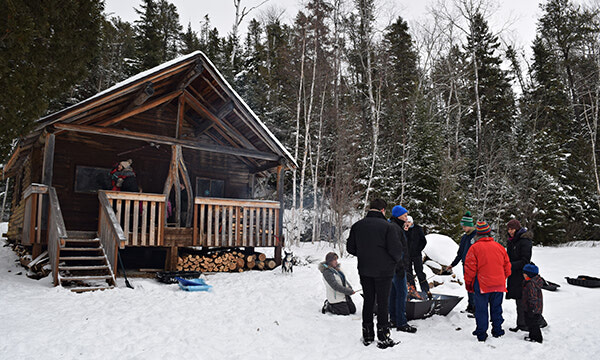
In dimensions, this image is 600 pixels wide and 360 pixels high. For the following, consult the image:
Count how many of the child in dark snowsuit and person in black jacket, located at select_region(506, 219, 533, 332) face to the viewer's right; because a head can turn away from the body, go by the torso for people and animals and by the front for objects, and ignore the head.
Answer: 0

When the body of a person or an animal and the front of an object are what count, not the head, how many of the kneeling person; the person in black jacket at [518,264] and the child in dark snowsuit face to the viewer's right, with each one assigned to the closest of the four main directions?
1

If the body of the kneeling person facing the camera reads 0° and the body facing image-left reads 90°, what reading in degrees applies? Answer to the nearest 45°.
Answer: approximately 270°

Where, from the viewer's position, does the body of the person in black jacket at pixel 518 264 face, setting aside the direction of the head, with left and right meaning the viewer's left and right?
facing to the left of the viewer

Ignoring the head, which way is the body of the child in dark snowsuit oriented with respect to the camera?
to the viewer's left

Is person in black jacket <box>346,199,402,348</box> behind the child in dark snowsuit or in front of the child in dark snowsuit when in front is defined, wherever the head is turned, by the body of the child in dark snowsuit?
in front

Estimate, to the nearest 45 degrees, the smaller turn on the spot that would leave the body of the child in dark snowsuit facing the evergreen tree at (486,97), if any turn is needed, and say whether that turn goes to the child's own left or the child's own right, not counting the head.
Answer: approximately 90° to the child's own right

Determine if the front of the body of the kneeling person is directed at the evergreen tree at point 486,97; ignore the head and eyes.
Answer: no

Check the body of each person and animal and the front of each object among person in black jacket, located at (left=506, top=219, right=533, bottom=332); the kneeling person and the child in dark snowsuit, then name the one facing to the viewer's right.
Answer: the kneeling person

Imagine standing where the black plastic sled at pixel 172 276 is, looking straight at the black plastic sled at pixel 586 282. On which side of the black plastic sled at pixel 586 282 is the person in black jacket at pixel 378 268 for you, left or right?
right

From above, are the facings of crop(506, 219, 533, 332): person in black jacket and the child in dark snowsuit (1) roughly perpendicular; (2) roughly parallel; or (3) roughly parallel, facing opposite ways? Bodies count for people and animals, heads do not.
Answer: roughly parallel

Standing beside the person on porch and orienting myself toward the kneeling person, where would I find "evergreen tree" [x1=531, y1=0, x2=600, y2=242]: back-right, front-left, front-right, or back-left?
front-left

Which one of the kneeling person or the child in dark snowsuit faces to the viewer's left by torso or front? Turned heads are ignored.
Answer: the child in dark snowsuit

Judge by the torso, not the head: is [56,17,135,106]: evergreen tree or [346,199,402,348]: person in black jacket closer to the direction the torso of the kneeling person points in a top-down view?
the person in black jacket

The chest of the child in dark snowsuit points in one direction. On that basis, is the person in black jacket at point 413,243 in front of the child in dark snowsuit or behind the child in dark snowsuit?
in front

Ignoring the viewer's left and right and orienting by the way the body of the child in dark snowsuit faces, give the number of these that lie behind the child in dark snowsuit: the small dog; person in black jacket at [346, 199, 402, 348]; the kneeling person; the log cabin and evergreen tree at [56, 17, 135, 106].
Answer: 0
